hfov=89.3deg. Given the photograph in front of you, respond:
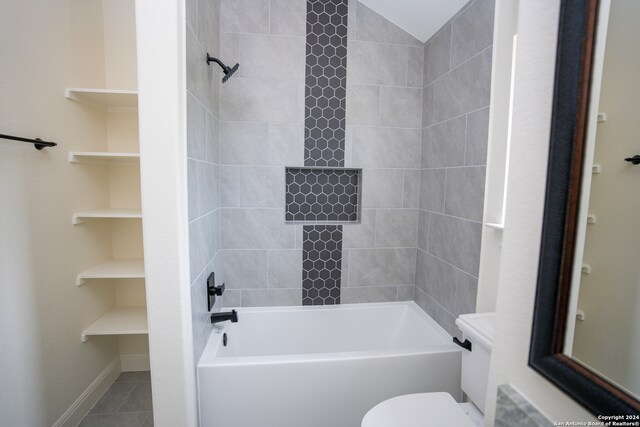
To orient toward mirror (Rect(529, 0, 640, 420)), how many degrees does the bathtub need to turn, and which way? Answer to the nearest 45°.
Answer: approximately 45° to its left

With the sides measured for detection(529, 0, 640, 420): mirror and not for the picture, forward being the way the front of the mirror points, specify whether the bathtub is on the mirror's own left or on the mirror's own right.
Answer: on the mirror's own right

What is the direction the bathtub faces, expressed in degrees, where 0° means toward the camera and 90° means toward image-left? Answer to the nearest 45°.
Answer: approximately 0°

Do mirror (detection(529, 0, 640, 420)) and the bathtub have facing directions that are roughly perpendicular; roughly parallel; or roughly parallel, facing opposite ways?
roughly perpendicular

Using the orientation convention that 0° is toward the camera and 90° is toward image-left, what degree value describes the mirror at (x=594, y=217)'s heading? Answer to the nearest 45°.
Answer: approximately 45°

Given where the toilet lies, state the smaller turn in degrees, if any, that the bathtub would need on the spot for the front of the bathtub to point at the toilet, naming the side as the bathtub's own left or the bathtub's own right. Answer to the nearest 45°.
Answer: approximately 45° to the bathtub's own left
